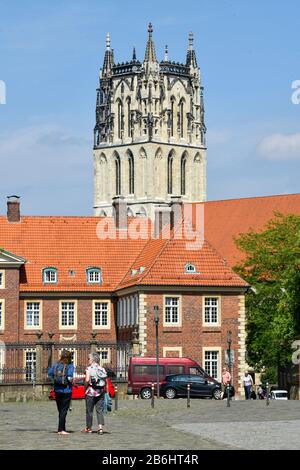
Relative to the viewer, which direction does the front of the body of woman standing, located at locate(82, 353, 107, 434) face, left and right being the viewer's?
facing away from the viewer and to the left of the viewer

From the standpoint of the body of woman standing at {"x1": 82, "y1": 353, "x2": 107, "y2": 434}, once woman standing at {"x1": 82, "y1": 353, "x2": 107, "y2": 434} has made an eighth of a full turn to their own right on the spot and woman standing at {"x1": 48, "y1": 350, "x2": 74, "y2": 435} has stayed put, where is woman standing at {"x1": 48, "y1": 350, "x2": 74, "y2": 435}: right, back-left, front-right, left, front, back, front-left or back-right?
back-left
